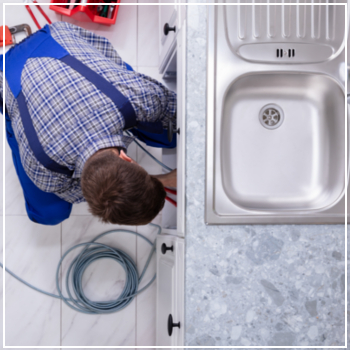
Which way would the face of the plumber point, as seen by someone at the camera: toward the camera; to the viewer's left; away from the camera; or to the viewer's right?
to the viewer's right

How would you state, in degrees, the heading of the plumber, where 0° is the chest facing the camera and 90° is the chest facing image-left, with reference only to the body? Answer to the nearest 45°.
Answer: approximately 315°
